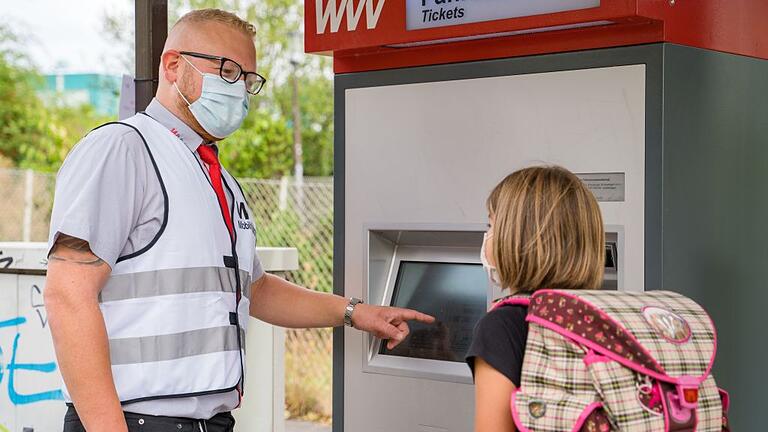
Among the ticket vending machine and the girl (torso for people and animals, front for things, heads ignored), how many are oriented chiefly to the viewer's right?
0

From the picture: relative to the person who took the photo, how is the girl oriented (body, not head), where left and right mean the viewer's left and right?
facing away from the viewer and to the left of the viewer

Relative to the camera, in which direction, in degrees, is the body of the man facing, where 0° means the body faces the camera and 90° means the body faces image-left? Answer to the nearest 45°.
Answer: approximately 315°

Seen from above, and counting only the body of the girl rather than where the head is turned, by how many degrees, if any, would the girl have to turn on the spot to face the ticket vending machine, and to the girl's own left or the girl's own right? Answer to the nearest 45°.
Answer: approximately 45° to the girl's own right

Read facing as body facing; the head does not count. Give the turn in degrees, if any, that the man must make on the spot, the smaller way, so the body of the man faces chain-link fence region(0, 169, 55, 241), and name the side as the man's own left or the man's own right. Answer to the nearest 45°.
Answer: approximately 135° to the man's own left

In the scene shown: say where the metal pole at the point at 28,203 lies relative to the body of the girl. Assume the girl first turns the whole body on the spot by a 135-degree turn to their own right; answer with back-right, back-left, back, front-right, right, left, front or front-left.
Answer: back-left

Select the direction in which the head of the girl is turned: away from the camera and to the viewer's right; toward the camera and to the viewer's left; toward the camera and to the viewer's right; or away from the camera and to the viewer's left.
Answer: away from the camera and to the viewer's left

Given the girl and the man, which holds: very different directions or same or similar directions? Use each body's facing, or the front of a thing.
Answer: very different directions

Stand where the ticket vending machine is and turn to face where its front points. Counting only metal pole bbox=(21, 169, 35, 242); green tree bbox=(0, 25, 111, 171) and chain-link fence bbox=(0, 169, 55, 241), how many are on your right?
3

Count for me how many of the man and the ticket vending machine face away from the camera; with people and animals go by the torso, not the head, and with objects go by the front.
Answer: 0

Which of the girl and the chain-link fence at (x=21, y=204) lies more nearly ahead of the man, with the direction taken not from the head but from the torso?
the girl

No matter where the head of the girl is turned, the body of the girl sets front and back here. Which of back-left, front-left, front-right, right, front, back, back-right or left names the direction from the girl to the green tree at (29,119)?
front
